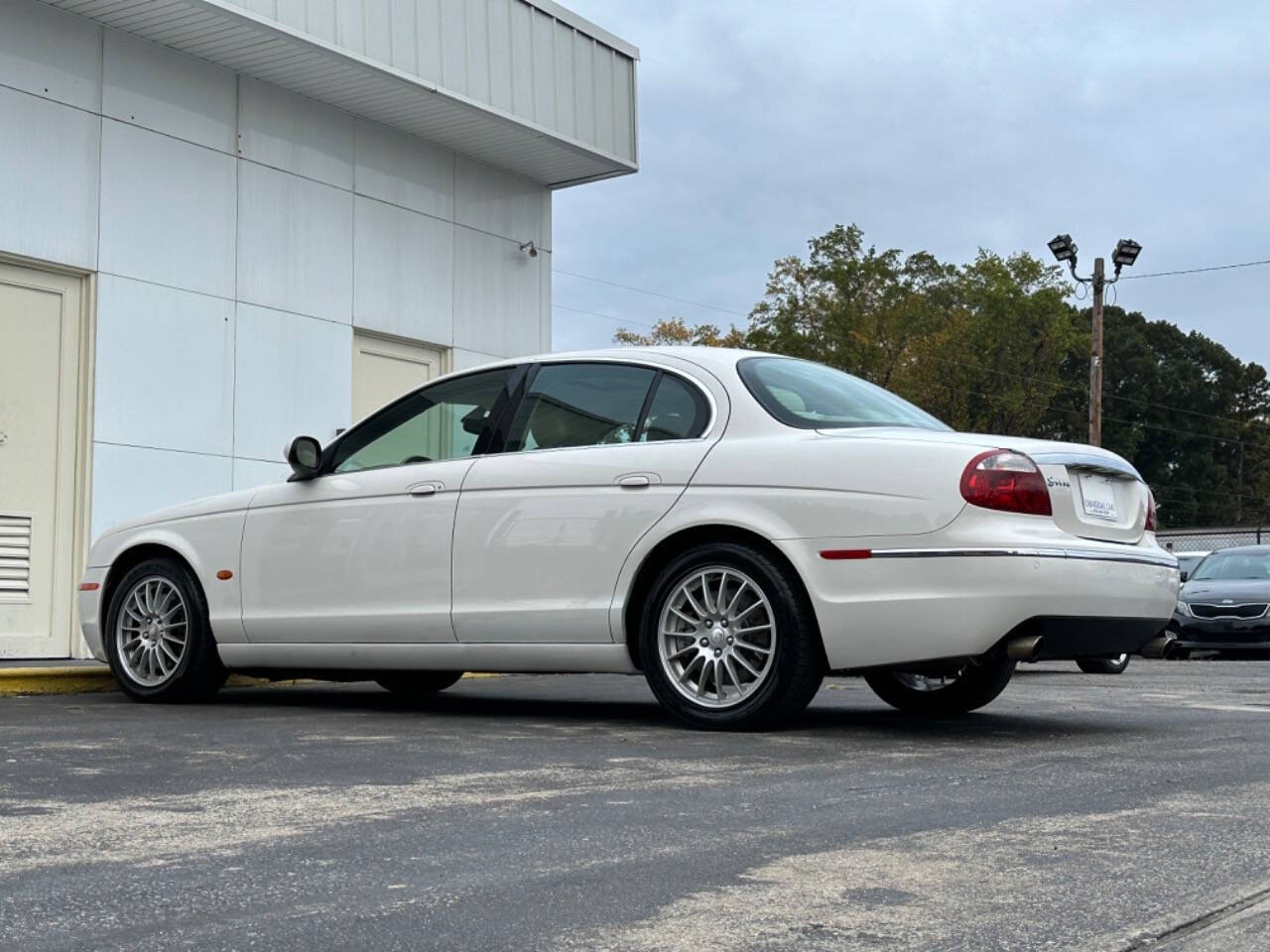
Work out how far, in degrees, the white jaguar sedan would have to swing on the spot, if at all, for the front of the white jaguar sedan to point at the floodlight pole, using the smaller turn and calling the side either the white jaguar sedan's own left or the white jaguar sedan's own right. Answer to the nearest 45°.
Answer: approximately 45° to the white jaguar sedan's own right

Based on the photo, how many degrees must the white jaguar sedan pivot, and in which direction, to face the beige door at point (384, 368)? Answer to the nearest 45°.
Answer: approximately 45° to its right

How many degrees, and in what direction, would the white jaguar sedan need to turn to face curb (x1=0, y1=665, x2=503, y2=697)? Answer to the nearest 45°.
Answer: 0° — it already faces it

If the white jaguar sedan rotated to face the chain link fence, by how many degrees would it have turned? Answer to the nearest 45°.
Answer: approximately 90° to its right

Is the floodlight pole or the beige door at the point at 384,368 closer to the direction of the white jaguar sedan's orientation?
the beige door

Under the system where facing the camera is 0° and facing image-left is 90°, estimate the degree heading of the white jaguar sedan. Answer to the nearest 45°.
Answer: approximately 135°
